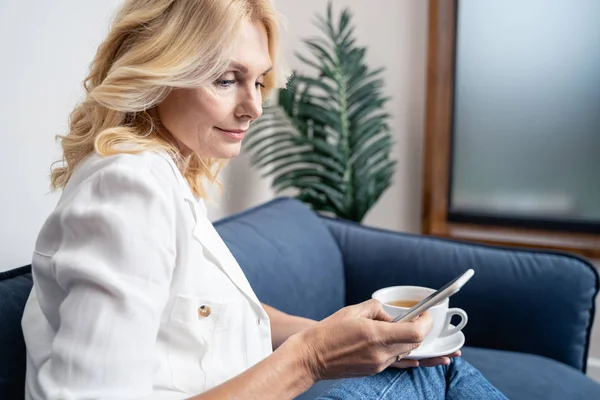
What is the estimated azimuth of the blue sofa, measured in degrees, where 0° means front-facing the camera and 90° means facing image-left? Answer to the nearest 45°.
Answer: approximately 315°
